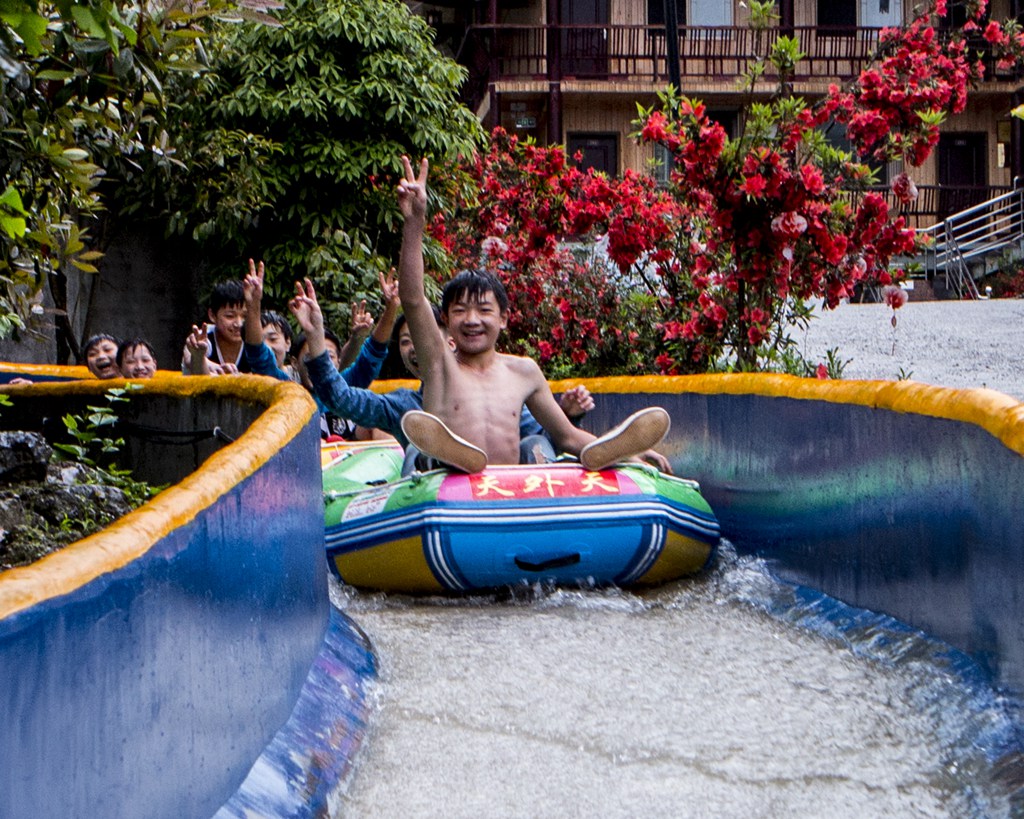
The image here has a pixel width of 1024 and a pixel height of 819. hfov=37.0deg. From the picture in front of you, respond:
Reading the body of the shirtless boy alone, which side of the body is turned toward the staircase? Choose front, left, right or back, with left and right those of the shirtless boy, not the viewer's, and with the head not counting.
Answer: back

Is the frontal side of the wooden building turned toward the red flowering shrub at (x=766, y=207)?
yes

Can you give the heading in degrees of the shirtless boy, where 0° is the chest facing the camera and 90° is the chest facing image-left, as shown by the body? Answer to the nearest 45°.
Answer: approximately 0°

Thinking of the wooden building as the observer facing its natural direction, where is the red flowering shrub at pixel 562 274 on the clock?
The red flowering shrub is roughly at 12 o'clock from the wooden building.

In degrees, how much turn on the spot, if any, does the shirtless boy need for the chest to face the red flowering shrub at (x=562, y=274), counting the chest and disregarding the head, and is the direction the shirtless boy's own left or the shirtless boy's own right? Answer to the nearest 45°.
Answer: approximately 180°

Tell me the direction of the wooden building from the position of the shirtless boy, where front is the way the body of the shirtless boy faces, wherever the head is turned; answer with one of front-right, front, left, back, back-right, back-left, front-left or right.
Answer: back

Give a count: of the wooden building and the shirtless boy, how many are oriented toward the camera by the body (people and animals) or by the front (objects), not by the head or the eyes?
2

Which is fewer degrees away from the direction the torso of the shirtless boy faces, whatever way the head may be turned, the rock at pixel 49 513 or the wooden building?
the rock

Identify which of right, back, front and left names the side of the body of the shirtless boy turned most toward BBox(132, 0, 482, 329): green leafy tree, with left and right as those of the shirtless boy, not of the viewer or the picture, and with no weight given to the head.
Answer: back

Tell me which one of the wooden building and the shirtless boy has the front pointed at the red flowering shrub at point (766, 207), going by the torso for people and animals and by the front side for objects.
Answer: the wooden building

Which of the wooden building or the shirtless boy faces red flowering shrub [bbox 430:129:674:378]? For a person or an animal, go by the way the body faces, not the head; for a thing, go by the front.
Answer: the wooden building
